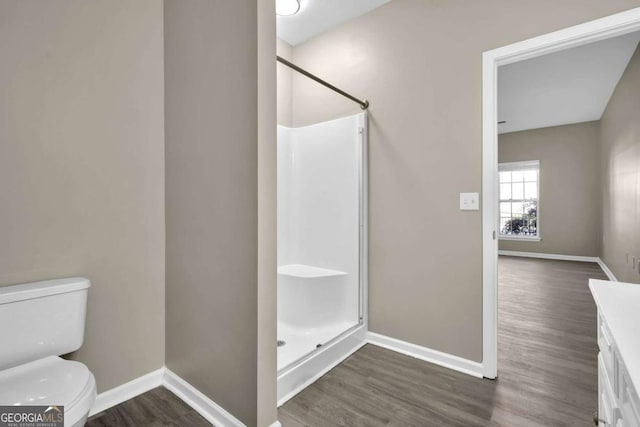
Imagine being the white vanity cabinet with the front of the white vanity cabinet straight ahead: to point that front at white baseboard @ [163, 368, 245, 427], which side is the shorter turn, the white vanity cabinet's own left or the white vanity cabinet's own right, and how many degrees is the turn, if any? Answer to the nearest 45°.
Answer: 0° — it already faces it

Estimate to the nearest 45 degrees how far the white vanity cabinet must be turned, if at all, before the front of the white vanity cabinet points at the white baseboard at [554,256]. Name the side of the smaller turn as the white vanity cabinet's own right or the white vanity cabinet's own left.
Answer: approximately 90° to the white vanity cabinet's own right

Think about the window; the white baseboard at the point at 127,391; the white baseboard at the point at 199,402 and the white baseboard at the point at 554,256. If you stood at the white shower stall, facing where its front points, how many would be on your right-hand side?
2

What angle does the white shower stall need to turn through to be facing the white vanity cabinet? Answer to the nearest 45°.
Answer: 0° — it already faces it

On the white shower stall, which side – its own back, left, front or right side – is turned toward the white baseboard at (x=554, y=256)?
left

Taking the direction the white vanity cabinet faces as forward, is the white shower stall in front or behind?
in front

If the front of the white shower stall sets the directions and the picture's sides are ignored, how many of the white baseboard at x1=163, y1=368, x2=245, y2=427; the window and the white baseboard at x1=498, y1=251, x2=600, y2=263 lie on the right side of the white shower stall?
1

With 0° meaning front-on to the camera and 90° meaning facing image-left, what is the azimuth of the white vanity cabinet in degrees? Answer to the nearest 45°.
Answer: approximately 90°

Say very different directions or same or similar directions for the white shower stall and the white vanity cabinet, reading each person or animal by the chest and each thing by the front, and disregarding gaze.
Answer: very different directions

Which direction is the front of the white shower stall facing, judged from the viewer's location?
facing the viewer and to the right of the viewer

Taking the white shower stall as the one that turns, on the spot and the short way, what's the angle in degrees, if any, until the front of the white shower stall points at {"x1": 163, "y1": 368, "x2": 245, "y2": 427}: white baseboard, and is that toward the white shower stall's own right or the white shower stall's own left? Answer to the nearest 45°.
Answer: approximately 90° to the white shower stall's own right

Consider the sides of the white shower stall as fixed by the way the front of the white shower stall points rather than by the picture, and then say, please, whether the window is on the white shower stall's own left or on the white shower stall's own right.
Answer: on the white shower stall's own left

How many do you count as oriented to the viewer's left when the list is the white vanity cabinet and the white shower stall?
1

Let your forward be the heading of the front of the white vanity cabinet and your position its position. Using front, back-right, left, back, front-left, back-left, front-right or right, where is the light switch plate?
front-right

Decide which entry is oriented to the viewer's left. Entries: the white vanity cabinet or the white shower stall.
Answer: the white vanity cabinet
